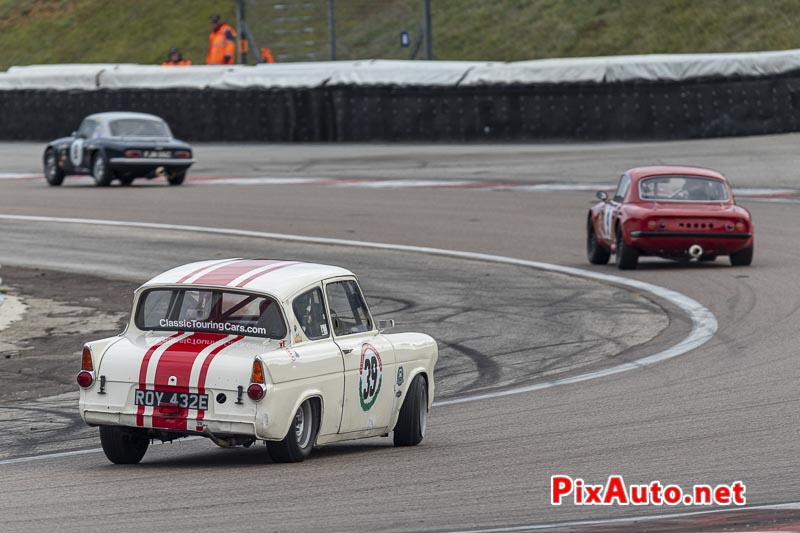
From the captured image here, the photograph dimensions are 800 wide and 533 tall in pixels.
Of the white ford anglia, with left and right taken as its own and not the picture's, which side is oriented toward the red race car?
front

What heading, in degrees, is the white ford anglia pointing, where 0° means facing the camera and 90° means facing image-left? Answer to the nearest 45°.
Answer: approximately 225°

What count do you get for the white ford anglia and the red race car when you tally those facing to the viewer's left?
0

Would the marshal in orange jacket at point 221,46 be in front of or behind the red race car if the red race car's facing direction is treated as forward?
in front

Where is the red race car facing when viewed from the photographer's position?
facing away from the viewer

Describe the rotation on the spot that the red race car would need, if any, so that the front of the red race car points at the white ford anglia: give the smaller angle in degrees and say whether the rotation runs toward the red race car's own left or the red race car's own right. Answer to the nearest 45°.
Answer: approximately 180°
